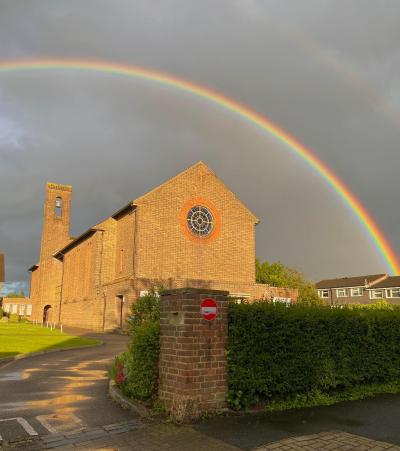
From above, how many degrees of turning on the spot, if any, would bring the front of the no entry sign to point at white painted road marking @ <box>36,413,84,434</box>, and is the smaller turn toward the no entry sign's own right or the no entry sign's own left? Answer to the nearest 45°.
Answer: approximately 90° to the no entry sign's own right

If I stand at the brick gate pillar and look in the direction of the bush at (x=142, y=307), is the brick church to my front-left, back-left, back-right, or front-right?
front-right

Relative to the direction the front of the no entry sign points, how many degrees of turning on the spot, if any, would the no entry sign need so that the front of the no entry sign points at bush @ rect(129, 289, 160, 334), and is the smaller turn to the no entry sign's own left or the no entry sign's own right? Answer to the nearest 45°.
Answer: approximately 135° to the no entry sign's own right

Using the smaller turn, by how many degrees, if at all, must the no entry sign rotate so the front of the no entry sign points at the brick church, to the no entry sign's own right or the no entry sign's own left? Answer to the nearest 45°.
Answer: approximately 180°

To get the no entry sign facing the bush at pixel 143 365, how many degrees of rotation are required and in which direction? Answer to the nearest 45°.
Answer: approximately 135° to its right

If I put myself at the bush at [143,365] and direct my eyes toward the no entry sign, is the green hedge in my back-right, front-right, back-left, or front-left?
front-left

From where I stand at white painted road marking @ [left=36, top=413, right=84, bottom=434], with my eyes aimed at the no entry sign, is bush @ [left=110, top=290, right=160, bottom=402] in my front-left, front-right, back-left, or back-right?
front-left

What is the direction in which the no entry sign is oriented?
toward the camera

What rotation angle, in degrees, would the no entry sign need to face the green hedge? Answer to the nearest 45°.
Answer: approximately 135° to its left

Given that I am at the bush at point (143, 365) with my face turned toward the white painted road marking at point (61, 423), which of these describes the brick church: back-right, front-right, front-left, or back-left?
back-right
